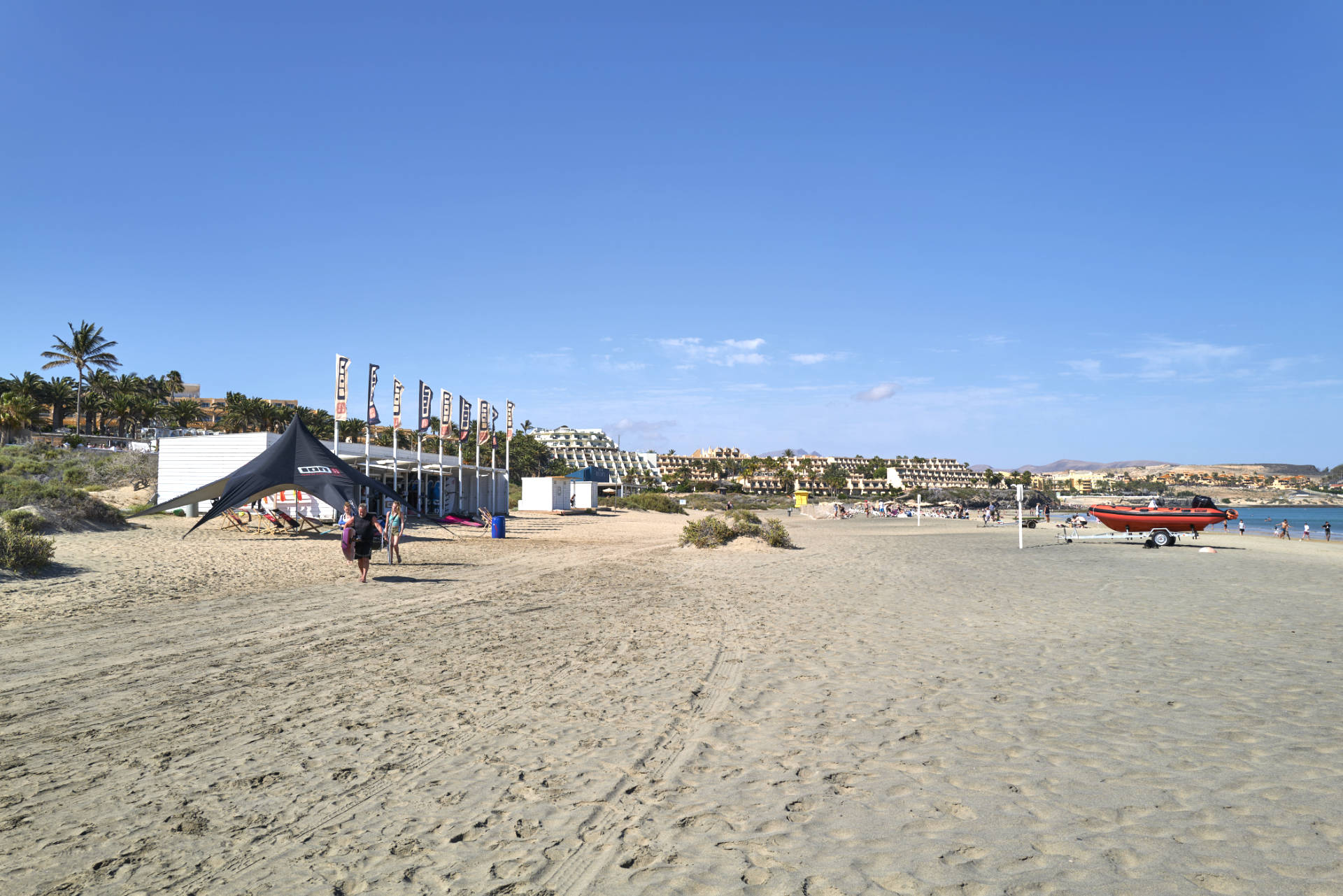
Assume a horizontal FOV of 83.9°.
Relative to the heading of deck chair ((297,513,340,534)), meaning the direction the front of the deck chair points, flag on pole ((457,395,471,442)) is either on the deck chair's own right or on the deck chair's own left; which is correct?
on the deck chair's own left

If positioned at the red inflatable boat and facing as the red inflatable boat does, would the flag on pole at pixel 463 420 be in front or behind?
in front

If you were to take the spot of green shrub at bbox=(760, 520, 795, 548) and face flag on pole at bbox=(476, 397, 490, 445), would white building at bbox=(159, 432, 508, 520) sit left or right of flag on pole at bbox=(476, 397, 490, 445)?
left

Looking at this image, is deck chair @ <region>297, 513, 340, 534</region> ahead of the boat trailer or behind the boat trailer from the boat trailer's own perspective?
ahead

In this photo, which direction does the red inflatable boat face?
to the viewer's left

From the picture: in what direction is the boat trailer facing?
to the viewer's left
